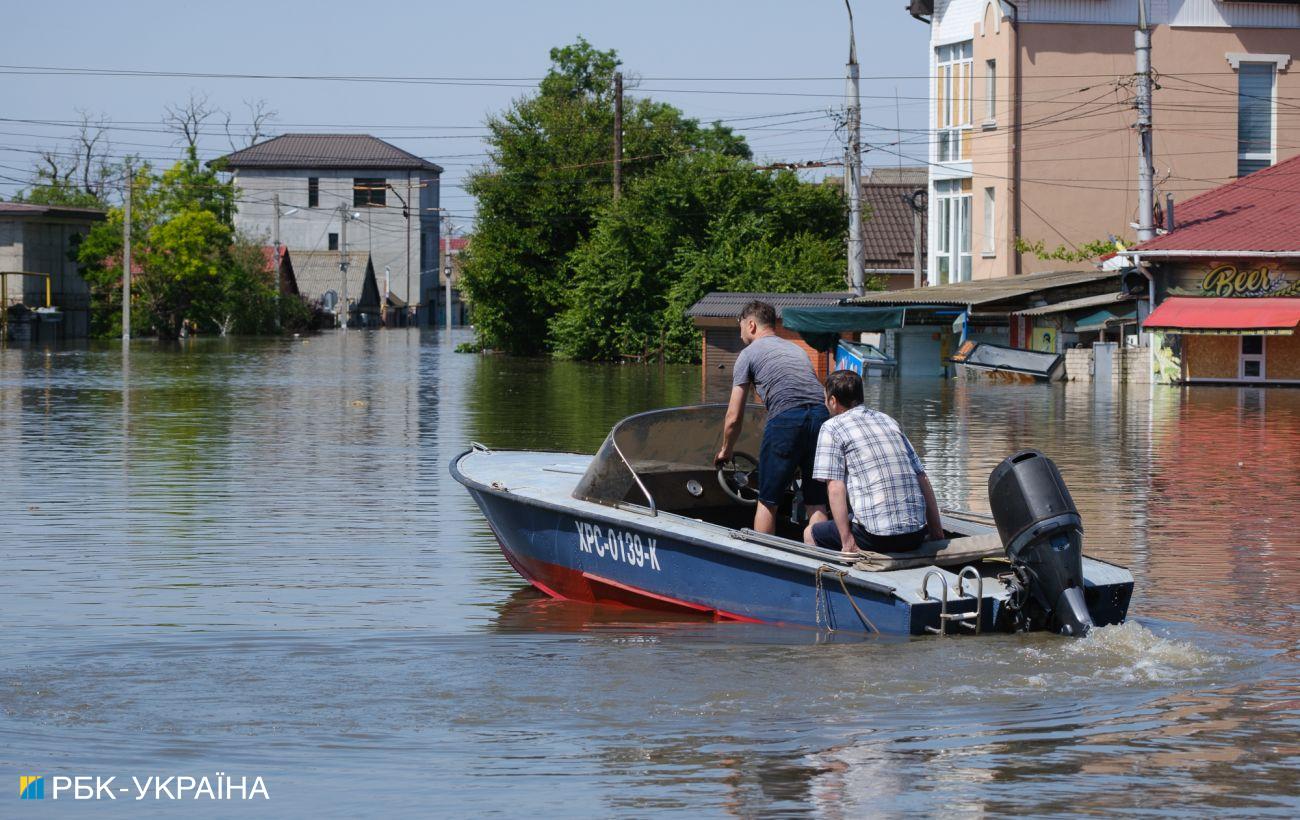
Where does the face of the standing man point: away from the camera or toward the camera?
away from the camera

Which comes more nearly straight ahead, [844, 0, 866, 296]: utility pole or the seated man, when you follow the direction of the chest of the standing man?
the utility pole

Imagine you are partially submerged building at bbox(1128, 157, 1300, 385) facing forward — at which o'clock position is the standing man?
The standing man is roughly at 12 o'clock from the partially submerged building.

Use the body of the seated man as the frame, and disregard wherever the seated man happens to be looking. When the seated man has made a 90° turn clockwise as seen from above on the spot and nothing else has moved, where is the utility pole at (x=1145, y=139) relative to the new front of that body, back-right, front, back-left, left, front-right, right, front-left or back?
front-left

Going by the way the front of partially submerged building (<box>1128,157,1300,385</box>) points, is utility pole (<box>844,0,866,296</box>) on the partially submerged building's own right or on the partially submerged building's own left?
on the partially submerged building's own right

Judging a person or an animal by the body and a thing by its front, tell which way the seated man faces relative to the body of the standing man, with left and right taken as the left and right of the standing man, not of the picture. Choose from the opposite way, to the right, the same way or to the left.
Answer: the same way

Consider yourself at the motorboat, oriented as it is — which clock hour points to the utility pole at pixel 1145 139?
The utility pole is roughly at 2 o'clock from the motorboat.

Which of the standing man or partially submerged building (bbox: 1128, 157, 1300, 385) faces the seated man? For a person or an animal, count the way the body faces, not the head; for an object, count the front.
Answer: the partially submerged building

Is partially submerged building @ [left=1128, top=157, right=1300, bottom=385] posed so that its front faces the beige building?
no

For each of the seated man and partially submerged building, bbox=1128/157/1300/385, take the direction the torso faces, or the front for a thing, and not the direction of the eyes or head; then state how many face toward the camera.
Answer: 1

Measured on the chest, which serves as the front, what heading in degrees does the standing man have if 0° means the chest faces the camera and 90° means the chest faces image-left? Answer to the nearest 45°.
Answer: approximately 135°

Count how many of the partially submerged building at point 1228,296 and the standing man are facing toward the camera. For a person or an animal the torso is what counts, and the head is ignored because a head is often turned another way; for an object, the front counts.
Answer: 1

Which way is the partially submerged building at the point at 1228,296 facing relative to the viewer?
toward the camera

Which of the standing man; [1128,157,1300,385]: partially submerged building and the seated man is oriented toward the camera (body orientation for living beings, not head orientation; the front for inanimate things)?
the partially submerged building

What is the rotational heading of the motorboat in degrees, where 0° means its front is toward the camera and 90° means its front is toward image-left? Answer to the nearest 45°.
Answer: approximately 135°

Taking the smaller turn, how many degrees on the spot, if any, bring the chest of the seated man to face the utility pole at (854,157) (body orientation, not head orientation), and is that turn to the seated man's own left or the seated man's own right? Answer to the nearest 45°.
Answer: approximately 45° to the seated man's own right

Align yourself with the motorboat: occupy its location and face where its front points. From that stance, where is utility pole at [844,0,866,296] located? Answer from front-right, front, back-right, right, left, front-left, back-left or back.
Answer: front-right

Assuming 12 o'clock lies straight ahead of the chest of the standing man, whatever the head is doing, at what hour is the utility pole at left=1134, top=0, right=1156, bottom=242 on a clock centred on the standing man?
The utility pole is roughly at 2 o'clock from the standing man.
